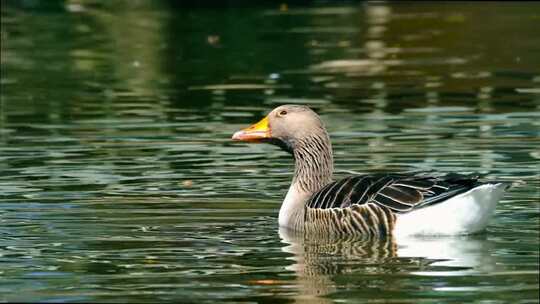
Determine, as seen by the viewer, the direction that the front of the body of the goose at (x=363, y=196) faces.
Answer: to the viewer's left
